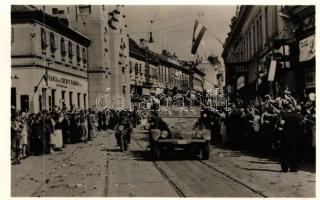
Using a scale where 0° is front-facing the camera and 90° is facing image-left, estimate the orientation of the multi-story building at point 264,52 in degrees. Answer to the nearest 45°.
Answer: approximately 45°

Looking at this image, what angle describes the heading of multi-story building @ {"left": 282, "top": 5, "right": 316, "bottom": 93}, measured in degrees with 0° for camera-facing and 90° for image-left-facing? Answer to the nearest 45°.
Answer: approximately 45°

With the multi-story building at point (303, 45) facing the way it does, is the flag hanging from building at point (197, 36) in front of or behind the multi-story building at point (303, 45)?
in front
